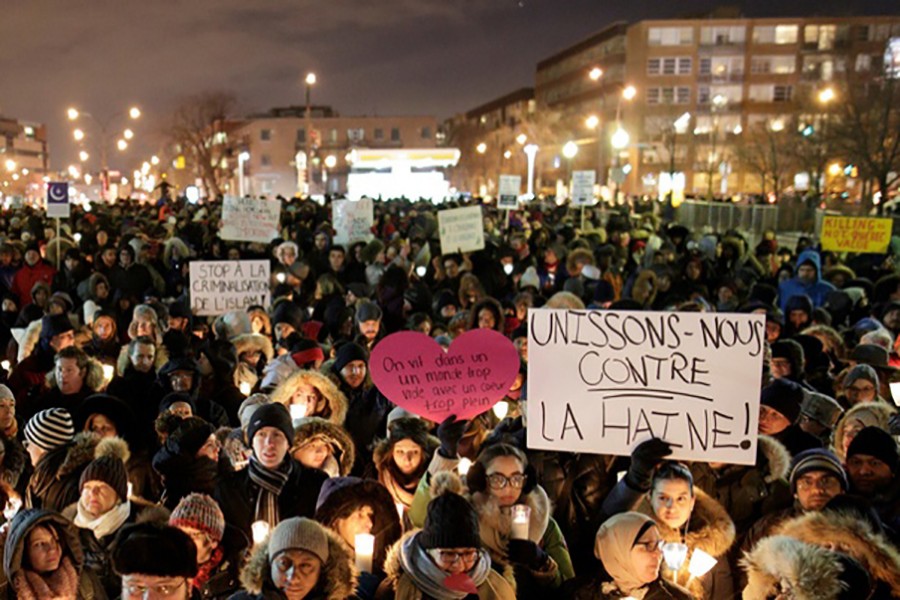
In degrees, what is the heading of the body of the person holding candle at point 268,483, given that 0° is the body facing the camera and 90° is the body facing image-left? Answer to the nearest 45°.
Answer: approximately 0°

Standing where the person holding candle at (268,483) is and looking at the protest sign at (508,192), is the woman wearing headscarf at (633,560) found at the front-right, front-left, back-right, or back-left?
back-right

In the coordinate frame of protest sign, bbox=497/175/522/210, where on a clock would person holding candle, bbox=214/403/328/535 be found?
The person holding candle is roughly at 12 o'clock from the protest sign.

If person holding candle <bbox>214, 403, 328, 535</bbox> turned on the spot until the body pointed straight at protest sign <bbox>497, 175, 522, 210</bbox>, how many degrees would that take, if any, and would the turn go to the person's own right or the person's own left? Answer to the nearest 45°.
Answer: approximately 180°

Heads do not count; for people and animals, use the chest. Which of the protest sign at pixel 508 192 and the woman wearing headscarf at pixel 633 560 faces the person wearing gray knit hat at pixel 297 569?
the protest sign

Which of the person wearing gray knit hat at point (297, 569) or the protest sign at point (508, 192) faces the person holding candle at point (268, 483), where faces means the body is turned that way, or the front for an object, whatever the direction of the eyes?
the protest sign

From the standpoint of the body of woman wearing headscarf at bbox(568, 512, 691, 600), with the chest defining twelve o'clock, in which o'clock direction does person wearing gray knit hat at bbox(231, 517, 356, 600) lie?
The person wearing gray knit hat is roughly at 4 o'clock from the woman wearing headscarf.

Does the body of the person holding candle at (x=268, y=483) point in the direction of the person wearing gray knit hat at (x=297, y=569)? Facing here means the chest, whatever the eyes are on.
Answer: yes

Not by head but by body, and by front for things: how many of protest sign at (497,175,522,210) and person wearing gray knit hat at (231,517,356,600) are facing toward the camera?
2

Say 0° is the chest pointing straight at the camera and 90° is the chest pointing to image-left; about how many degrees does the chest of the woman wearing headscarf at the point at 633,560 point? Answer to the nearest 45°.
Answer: approximately 315°
